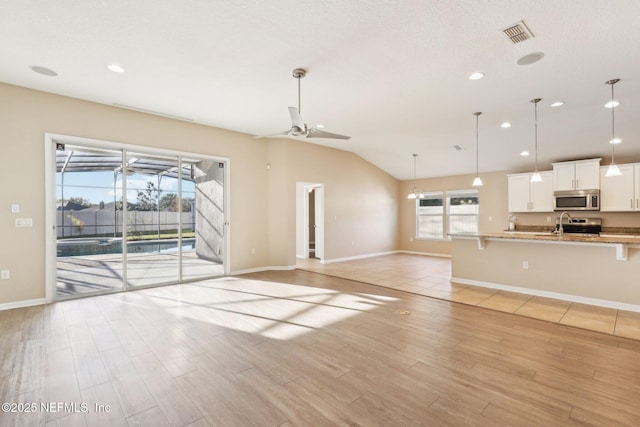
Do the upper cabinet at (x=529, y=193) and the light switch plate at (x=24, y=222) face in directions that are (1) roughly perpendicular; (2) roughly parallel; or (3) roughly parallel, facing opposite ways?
roughly perpendicular

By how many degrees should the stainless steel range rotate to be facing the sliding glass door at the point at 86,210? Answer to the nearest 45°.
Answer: approximately 45° to its right

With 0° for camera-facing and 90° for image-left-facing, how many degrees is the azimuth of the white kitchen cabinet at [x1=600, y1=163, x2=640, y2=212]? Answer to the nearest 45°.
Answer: approximately 0°

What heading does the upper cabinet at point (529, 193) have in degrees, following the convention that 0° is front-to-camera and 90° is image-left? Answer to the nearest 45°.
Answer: approximately 0°

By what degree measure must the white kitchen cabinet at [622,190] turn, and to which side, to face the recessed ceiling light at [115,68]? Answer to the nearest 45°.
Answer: approximately 45° to its right

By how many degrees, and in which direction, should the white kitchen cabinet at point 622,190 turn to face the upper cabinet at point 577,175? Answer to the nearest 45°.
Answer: approximately 90° to its right

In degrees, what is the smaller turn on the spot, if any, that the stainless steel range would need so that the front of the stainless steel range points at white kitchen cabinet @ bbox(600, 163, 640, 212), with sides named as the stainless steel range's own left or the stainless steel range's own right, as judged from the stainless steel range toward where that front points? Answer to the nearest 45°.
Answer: approximately 45° to the stainless steel range's own left

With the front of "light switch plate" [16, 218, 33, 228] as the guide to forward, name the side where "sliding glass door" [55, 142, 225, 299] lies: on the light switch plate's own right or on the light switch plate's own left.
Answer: on the light switch plate's own left

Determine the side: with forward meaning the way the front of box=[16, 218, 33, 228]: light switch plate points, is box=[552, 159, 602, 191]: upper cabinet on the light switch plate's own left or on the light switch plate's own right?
on the light switch plate's own left
